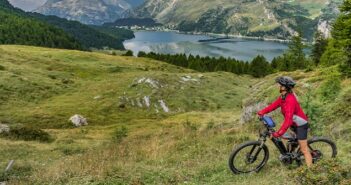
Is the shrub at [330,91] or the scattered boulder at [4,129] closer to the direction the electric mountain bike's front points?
the scattered boulder

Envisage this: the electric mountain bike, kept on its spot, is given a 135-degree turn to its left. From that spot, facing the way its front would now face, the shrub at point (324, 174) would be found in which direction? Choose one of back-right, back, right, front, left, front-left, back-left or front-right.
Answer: front

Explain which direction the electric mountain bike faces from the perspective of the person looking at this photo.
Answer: facing to the left of the viewer

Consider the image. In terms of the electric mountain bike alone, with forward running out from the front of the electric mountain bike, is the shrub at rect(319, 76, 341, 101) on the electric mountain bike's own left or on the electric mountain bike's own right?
on the electric mountain bike's own right

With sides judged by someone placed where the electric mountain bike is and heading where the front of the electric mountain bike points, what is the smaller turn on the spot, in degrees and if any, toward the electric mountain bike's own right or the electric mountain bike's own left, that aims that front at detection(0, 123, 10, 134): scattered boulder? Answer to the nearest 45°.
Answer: approximately 45° to the electric mountain bike's own right

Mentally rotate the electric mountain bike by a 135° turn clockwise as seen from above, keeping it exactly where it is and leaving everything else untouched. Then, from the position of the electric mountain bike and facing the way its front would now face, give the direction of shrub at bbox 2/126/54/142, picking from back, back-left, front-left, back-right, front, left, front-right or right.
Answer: left

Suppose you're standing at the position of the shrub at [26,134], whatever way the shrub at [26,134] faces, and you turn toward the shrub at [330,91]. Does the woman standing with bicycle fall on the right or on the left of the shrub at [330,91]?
right
